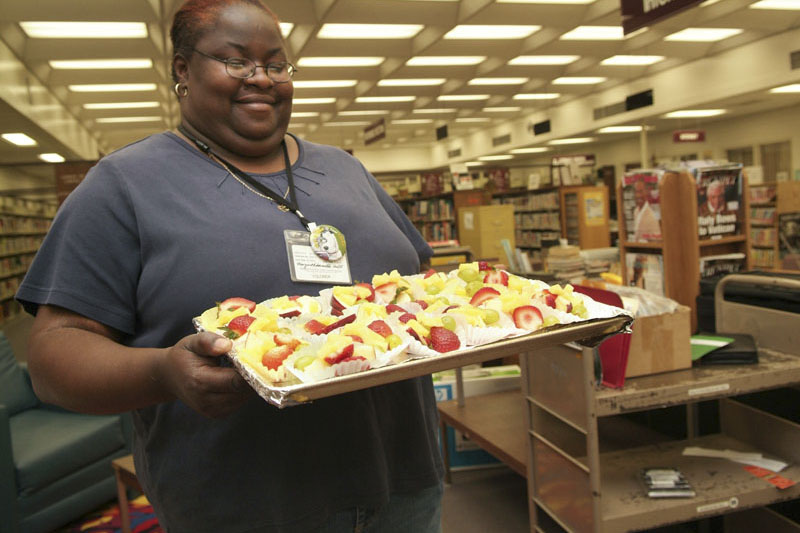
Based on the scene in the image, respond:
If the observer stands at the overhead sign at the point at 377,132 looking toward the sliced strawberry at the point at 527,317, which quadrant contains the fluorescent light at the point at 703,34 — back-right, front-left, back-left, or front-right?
front-left

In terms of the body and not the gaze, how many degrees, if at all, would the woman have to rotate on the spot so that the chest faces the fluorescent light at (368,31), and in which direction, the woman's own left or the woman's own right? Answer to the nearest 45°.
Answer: approximately 135° to the woman's own left

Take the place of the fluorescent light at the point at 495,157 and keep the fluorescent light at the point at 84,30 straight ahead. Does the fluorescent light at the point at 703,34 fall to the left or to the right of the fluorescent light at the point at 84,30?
left

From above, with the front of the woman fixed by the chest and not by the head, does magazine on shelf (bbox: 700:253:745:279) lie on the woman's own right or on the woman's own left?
on the woman's own left

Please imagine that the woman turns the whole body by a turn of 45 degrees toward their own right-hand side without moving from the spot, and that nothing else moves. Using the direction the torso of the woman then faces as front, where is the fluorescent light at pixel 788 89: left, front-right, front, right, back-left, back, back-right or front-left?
back-left

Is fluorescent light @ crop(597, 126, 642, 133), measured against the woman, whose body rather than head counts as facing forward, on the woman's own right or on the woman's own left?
on the woman's own left

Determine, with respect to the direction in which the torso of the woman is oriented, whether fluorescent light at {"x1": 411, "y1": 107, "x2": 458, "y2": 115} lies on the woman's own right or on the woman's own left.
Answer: on the woman's own left

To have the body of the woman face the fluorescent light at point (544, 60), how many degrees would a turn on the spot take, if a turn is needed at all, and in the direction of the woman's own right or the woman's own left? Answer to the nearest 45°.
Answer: approximately 90° to the woman's own left

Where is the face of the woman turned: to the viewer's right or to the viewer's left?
to the viewer's right

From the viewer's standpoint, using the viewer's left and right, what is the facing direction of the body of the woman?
facing the viewer and to the right of the viewer

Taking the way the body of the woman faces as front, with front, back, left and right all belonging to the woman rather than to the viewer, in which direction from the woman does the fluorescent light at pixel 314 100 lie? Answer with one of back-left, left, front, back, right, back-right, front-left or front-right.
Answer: back-left

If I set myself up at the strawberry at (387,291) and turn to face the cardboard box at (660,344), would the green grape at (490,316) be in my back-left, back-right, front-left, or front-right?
front-right

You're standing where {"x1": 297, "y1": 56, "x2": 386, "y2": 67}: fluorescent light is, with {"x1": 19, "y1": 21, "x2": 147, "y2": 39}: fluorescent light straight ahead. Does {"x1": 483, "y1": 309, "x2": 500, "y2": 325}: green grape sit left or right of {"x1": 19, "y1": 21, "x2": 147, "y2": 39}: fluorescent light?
left

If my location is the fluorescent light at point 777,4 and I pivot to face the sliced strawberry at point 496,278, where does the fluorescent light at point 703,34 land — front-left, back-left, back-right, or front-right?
back-right

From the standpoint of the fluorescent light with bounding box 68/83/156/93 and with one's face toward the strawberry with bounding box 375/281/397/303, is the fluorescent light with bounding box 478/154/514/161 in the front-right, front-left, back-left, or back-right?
back-left

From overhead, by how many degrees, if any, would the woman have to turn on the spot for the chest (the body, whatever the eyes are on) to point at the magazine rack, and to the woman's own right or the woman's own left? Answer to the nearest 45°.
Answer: approximately 90° to the woman's own left
